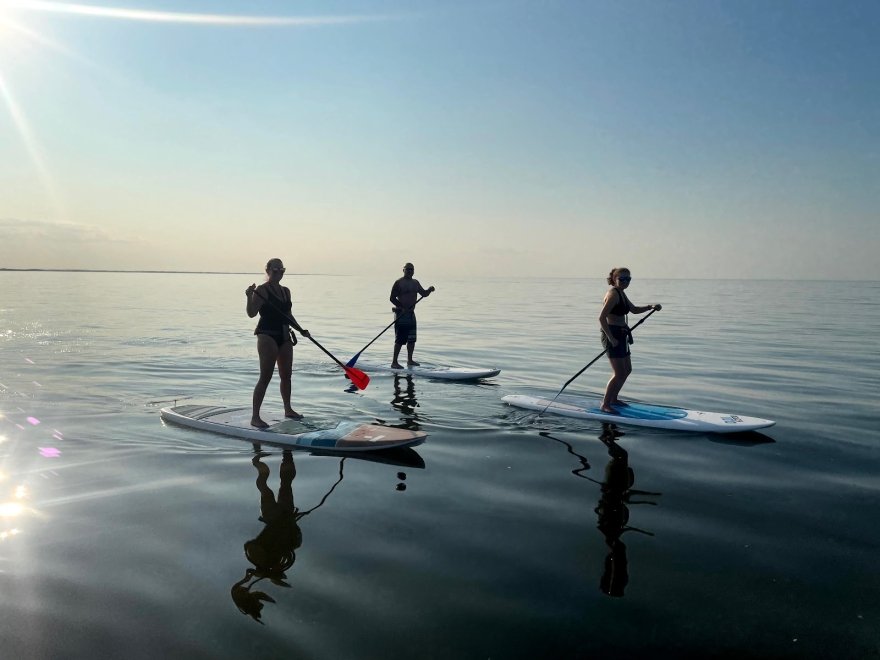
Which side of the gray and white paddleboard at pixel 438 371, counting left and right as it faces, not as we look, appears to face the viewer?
right

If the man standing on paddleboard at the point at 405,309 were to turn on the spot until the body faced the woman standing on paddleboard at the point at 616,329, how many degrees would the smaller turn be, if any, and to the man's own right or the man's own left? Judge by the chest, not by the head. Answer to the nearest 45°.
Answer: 0° — they already face them

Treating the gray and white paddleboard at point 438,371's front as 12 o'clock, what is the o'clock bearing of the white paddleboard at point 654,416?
The white paddleboard is roughly at 2 o'clock from the gray and white paddleboard.

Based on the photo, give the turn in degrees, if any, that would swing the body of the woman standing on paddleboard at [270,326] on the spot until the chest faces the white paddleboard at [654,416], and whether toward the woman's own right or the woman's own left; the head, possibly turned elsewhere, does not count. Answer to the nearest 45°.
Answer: approximately 45° to the woman's own left

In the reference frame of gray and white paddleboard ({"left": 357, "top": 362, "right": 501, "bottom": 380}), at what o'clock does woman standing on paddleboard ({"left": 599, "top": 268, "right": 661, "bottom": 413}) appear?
The woman standing on paddleboard is roughly at 2 o'clock from the gray and white paddleboard.

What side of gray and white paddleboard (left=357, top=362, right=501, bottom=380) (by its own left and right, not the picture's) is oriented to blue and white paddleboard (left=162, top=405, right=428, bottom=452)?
right

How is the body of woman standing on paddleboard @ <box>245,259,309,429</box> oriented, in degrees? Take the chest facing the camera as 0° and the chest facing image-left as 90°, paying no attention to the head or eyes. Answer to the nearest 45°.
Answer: approximately 315°

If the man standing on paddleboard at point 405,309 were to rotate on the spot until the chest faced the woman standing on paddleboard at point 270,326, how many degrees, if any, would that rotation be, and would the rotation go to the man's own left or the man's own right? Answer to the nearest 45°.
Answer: approximately 45° to the man's own right

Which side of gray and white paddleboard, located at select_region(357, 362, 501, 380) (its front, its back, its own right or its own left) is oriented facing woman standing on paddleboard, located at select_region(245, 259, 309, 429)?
right

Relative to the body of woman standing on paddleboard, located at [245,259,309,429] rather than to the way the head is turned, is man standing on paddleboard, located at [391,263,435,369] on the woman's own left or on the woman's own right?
on the woman's own left

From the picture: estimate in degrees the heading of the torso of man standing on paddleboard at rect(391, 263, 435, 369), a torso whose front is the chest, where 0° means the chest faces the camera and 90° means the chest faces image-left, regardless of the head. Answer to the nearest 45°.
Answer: approximately 315°

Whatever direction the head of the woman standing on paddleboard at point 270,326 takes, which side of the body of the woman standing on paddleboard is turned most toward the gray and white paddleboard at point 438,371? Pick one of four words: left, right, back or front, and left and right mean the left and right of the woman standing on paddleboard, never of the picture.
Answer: left
